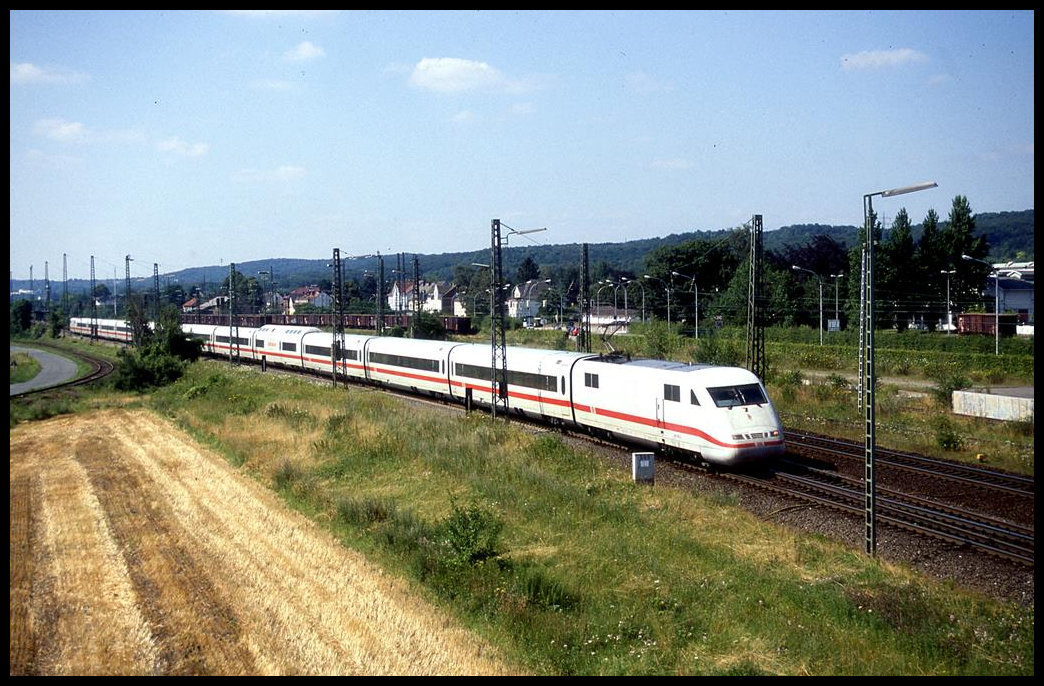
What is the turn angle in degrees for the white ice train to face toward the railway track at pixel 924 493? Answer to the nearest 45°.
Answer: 0° — it already faces it

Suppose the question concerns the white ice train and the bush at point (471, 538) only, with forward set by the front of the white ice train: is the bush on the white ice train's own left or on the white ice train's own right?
on the white ice train's own right

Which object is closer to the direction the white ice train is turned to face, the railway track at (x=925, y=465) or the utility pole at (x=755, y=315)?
the railway track

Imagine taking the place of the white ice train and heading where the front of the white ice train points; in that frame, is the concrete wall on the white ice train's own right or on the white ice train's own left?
on the white ice train's own left

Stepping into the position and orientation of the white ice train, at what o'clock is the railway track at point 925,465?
The railway track is roughly at 11 o'clock from the white ice train.

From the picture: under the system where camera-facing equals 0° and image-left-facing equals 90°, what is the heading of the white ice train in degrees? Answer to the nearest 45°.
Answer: approximately 315°
